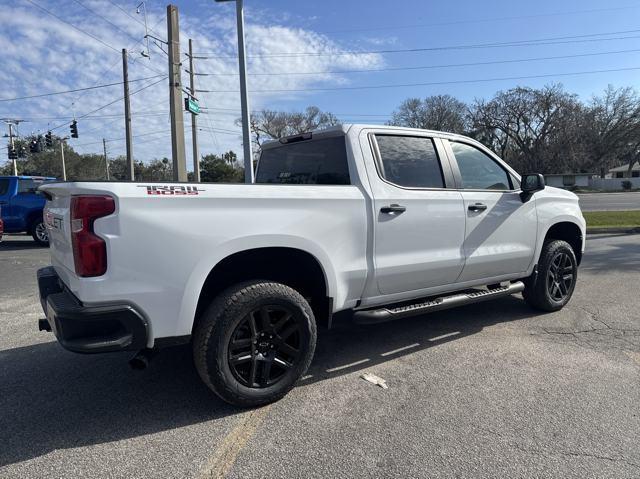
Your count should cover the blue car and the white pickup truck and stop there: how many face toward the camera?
0

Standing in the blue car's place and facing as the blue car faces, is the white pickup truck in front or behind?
behind

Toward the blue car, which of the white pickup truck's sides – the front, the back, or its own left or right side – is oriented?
left

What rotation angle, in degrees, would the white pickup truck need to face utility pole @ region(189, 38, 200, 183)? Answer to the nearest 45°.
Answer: approximately 45° to its left

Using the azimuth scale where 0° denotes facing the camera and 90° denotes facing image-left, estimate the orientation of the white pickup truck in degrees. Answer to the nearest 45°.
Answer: approximately 225°

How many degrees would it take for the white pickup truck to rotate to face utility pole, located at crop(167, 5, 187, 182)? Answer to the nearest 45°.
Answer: approximately 45° to its left

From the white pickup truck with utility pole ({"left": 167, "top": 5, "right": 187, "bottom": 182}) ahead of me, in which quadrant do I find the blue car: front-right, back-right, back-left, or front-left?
front-left

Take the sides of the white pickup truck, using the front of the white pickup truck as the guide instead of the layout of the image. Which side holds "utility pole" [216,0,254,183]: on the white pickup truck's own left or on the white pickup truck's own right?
on the white pickup truck's own left

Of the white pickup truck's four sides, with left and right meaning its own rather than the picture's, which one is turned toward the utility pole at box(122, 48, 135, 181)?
left
